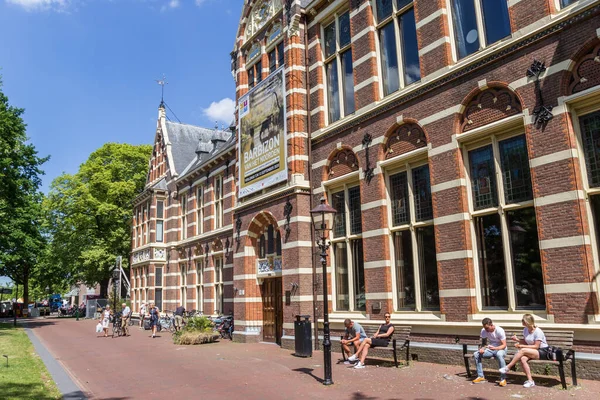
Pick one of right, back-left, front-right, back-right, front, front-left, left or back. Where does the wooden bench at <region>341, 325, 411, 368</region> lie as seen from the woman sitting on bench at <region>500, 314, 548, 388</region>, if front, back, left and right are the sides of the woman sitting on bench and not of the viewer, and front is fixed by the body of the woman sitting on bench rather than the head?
right

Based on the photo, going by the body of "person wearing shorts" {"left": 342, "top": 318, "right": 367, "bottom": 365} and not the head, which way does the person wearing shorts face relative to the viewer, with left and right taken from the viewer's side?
facing the viewer and to the left of the viewer

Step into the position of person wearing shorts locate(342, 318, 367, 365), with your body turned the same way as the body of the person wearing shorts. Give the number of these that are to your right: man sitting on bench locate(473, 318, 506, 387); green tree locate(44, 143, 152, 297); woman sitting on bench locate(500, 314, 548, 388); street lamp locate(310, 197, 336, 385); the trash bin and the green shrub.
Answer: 3

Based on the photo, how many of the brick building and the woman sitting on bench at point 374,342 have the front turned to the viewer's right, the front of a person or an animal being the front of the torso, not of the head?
0

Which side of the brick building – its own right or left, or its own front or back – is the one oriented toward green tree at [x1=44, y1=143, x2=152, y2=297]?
right

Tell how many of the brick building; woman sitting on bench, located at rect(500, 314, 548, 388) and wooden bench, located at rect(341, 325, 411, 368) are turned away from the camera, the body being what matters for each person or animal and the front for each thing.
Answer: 0

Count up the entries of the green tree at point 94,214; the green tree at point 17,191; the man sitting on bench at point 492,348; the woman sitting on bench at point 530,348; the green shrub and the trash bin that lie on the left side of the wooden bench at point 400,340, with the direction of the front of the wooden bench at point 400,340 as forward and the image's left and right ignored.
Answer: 2

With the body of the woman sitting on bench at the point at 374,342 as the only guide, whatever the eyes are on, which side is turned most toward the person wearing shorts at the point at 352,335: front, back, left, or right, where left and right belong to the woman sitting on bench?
right
